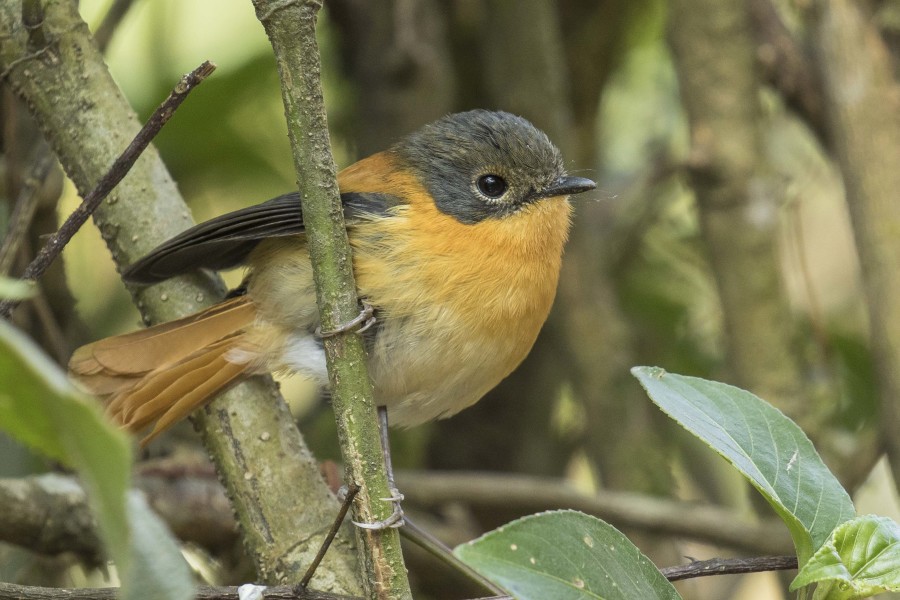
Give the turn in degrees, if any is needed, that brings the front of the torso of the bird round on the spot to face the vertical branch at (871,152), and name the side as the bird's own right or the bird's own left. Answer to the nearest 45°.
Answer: approximately 90° to the bird's own left

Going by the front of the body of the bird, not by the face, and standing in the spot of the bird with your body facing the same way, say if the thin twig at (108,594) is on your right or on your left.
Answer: on your right

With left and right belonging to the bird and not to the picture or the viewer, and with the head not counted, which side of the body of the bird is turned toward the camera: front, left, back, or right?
right

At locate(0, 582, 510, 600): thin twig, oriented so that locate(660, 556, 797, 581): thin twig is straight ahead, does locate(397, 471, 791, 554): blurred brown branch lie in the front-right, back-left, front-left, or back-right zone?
front-left

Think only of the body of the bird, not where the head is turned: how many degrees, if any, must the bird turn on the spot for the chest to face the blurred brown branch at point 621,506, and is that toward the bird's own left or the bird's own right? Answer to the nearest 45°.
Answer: approximately 45° to the bird's own left

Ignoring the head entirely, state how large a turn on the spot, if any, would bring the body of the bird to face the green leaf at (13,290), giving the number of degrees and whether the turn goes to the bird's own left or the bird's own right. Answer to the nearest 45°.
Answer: approximately 90° to the bird's own right

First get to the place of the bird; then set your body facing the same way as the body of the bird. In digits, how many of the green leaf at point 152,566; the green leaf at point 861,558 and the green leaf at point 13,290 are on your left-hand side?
0

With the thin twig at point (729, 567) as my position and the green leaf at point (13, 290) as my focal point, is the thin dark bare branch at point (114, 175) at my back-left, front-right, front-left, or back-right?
front-right

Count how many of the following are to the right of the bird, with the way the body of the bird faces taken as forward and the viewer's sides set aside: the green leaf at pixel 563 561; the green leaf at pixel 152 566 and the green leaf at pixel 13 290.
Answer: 3

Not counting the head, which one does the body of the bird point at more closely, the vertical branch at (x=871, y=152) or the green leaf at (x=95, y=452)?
the vertical branch
